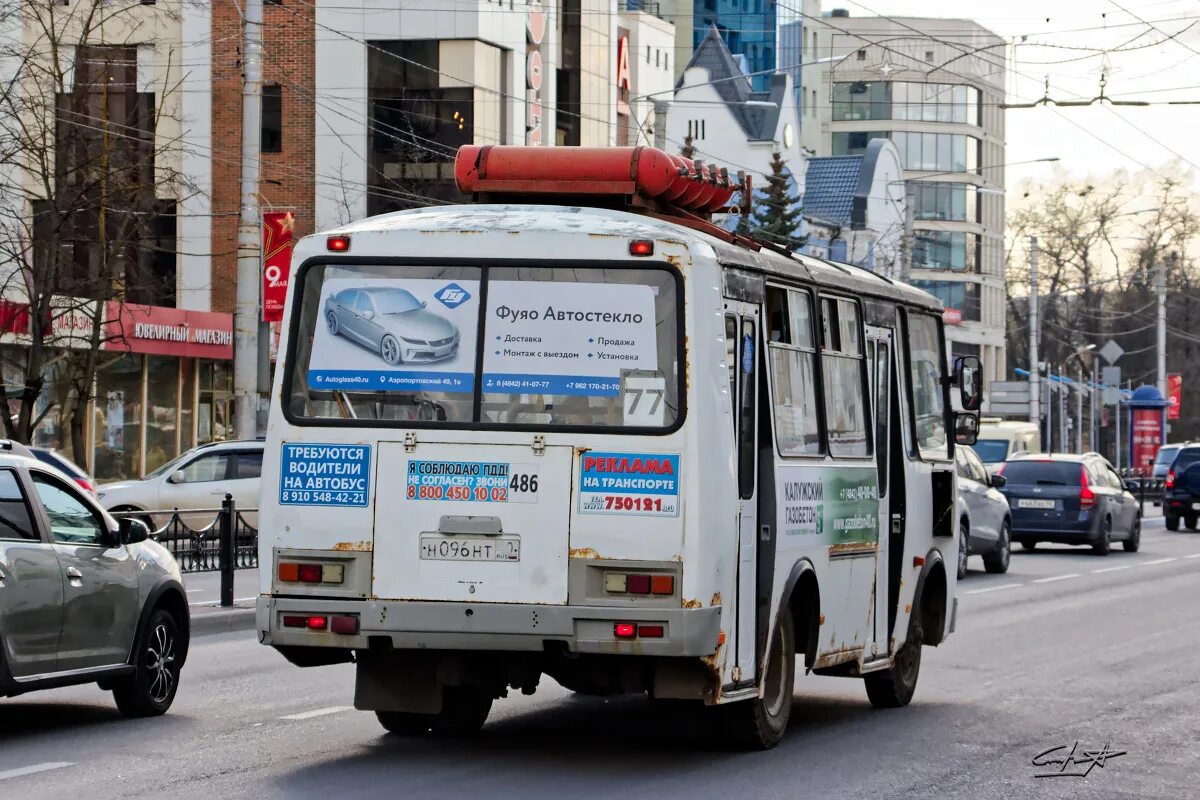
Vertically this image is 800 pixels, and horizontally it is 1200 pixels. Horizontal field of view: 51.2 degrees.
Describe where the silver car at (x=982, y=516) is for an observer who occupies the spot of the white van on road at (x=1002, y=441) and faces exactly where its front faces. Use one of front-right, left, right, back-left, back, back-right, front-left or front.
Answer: back-right

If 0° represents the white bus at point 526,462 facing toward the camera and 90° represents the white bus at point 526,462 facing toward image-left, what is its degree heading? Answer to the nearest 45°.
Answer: approximately 225°

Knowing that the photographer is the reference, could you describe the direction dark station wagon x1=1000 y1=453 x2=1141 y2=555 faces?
facing away from the viewer and to the right of the viewer

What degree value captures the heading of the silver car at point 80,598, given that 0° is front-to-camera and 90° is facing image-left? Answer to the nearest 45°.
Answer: approximately 225°
